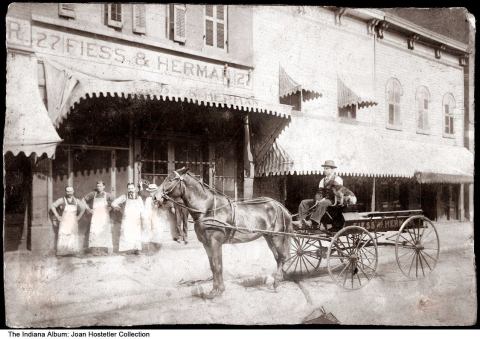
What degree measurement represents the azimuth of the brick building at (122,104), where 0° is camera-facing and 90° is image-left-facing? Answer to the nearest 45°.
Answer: approximately 315°

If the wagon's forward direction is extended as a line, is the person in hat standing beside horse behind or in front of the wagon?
in front

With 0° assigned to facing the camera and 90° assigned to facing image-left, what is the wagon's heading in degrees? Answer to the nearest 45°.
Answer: approximately 45°

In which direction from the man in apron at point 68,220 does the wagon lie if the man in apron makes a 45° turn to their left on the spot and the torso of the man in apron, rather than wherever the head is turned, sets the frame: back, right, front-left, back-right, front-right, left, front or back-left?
front-left

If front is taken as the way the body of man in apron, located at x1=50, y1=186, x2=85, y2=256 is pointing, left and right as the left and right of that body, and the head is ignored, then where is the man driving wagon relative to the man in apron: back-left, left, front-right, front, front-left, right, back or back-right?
left

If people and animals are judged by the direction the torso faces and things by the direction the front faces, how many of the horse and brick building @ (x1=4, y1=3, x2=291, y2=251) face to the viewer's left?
1

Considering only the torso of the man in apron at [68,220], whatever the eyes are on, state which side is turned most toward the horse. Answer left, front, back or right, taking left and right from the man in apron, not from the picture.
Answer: left

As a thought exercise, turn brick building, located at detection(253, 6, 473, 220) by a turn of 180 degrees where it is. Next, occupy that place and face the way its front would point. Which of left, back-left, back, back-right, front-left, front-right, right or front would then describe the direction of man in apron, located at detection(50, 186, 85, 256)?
left

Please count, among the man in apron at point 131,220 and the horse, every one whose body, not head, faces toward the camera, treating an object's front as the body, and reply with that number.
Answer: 1

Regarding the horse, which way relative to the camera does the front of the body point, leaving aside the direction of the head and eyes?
to the viewer's left

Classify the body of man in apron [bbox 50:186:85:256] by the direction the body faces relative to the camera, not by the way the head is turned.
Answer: toward the camera

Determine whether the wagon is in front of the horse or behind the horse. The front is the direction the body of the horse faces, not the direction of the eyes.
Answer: behind
